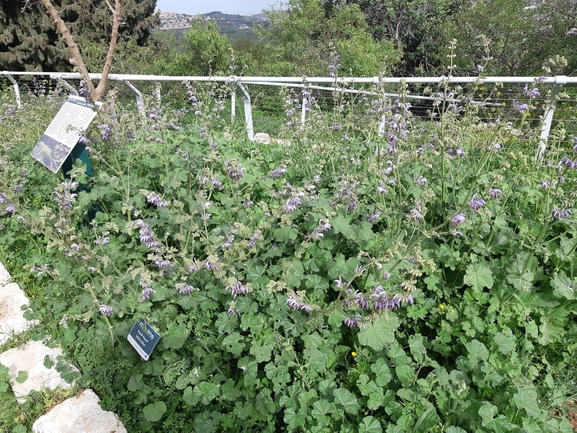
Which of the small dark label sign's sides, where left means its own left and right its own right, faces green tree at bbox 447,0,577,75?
back

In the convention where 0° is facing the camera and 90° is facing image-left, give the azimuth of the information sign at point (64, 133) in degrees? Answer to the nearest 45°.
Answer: approximately 45°

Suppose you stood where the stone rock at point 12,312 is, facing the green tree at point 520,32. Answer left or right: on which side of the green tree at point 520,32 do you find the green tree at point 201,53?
left

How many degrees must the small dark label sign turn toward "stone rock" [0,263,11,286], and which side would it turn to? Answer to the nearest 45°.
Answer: approximately 90° to its right

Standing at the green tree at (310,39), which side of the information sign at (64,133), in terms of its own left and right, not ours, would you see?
back

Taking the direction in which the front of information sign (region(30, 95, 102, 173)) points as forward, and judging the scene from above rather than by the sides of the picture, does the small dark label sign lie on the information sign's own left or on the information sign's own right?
on the information sign's own left

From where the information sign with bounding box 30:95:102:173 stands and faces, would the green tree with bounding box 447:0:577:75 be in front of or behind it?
behind

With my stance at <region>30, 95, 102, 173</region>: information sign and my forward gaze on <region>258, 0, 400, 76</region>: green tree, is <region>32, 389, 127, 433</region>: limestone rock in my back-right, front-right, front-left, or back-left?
back-right

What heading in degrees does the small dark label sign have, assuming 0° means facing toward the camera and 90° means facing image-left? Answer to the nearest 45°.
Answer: approximately 45°

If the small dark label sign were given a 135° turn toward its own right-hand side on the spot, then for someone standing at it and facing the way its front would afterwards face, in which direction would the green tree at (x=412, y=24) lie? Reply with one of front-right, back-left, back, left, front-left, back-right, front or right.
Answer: front-right

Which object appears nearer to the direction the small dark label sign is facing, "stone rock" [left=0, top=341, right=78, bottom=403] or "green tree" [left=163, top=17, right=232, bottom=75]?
the stone rock

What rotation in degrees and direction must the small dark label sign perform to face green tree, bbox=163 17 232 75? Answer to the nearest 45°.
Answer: approximately 135° to its right
